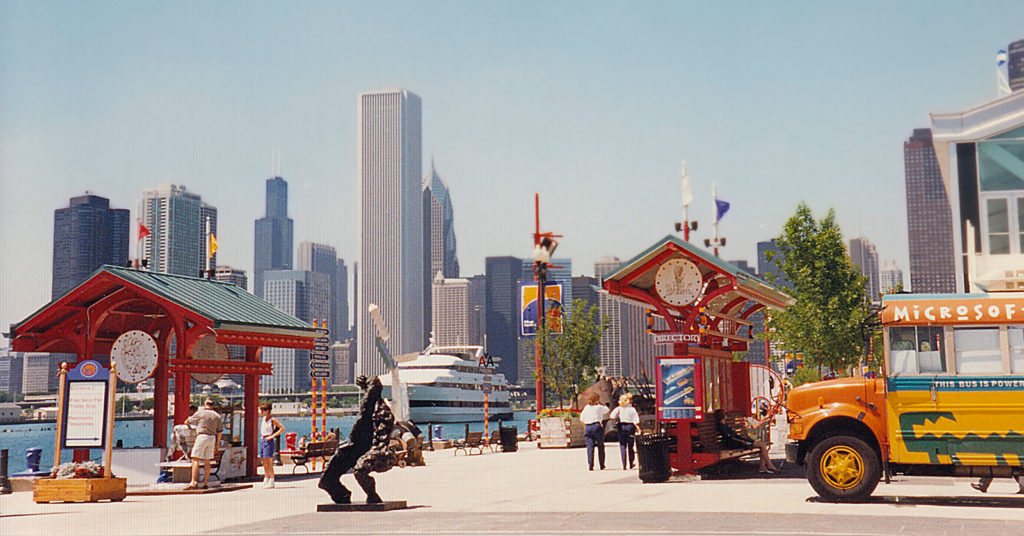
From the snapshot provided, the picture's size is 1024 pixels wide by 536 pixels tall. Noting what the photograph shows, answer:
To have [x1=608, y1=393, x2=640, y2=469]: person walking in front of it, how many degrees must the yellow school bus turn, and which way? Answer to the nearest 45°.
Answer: approximately 45° to its right

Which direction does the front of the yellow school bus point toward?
to the viewer's left

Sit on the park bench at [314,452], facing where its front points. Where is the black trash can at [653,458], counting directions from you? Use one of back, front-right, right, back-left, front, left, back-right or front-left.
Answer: left

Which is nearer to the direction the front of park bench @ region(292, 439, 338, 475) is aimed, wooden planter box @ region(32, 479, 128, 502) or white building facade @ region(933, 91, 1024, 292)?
the wooden planter box

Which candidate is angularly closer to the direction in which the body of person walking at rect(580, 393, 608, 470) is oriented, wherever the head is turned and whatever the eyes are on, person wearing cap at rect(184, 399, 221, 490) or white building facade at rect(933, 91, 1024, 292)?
the white building facade

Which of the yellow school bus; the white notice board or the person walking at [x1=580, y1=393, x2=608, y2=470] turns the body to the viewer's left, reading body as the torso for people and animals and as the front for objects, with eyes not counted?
the yellow school bus

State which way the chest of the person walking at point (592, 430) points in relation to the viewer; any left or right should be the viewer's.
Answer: facing away from the viewer

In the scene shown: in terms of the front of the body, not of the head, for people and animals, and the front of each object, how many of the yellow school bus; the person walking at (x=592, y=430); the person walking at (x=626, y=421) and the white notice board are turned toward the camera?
1

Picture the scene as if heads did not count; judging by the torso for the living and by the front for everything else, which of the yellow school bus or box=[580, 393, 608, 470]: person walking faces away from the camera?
the person walking

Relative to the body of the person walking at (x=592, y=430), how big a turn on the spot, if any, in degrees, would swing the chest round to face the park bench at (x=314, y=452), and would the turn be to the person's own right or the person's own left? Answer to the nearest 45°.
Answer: approximately 90° to the person's own left

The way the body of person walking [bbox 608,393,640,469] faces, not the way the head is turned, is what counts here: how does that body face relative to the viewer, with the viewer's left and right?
facing away from the viewer

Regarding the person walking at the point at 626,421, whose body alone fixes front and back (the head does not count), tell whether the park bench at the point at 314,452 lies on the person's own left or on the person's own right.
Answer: on the person's own left
